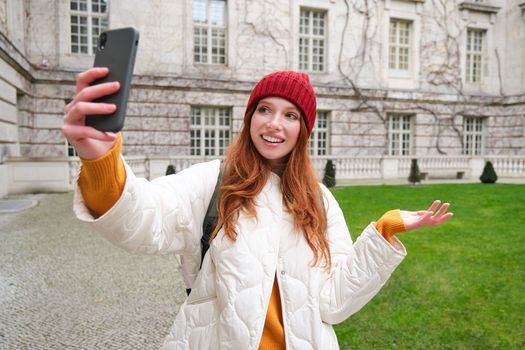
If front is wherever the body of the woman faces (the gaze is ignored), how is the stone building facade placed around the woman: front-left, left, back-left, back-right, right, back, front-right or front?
back

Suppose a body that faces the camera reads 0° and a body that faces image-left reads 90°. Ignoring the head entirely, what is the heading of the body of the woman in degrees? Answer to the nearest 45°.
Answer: approximately 0°

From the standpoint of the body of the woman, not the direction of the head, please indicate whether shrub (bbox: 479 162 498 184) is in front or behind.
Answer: behind
